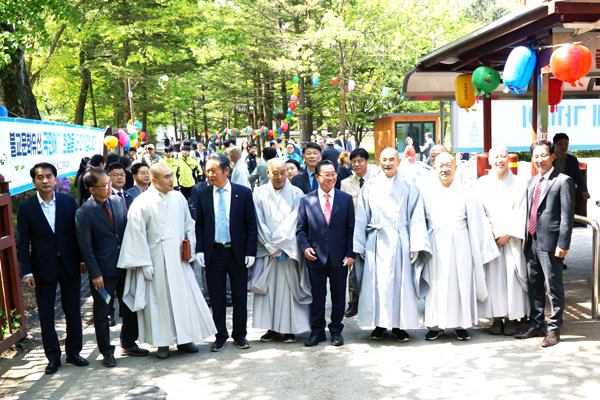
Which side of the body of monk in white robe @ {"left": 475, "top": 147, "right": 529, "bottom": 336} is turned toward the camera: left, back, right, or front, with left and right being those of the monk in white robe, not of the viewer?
front

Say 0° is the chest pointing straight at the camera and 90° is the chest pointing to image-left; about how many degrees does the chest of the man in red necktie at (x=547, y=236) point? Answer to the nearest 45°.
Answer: approximately 45°

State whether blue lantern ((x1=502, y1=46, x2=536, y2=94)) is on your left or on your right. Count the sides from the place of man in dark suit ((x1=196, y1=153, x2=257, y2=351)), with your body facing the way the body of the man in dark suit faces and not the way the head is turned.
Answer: on your left

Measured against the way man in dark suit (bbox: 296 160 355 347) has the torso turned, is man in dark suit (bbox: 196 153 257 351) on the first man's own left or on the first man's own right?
on the first man's own right

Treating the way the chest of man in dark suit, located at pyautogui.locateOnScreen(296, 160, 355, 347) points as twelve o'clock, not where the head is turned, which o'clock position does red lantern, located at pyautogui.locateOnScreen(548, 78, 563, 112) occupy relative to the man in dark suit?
The red lantern is roughly at 8 o'clock from the man in dark suit.

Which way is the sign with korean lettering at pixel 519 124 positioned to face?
toward the camera

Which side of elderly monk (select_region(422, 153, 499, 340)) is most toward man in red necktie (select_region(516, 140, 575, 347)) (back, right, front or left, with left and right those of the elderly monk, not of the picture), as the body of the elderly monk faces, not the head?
left

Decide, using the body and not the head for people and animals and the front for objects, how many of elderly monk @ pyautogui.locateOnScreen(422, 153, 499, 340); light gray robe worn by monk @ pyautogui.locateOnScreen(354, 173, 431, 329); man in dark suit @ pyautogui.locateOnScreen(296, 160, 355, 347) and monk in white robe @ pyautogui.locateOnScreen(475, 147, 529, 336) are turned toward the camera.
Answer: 4

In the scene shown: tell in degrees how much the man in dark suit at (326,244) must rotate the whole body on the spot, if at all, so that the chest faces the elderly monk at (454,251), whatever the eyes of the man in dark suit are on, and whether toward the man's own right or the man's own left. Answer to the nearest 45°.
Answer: approximately 90° to the man's own left

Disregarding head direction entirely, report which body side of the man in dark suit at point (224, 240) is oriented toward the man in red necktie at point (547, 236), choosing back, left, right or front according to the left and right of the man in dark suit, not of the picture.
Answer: left

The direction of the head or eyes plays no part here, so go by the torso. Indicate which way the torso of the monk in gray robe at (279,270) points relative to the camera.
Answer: toward the camera
